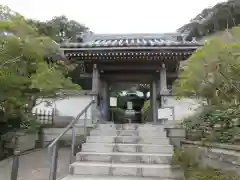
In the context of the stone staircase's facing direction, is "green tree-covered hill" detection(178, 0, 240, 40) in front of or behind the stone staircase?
behind

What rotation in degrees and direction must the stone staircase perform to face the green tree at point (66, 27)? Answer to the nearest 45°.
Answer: approximately 180°

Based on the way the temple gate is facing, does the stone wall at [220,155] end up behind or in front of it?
in front

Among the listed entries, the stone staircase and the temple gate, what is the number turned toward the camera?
2

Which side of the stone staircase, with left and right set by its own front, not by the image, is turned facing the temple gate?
back

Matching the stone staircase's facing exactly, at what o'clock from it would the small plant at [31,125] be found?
The small plant is roughly at 4 o'clock from the stone staircase.

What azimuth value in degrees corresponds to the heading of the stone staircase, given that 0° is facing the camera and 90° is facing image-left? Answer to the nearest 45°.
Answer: approximately 0°

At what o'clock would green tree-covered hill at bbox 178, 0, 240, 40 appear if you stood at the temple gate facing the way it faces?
The green tree-covered hill is roughly at 7 o'clock from the temple gate.
